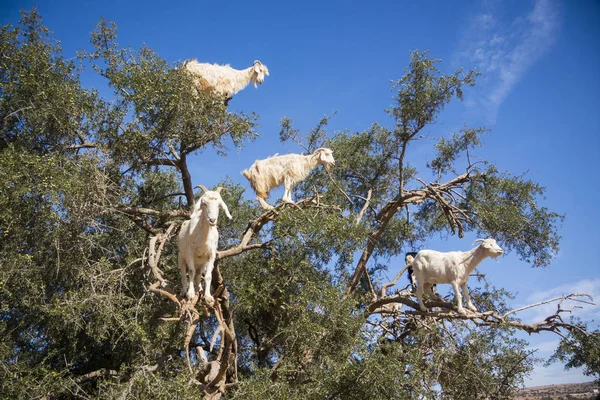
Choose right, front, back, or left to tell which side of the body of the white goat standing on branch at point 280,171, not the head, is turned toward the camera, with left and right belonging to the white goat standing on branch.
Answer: right

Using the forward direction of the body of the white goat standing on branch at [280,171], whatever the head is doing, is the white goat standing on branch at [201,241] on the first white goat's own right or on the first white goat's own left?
on the first white goat's own right

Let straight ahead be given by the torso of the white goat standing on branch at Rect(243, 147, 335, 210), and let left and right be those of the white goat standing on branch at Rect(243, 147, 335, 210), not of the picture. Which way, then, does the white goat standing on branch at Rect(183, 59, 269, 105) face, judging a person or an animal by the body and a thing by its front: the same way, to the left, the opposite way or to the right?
the same way

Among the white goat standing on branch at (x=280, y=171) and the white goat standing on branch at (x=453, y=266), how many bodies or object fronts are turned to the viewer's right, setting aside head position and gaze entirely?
2

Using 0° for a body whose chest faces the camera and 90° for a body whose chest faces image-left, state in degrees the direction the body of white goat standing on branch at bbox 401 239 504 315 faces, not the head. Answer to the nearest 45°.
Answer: approximately 270°

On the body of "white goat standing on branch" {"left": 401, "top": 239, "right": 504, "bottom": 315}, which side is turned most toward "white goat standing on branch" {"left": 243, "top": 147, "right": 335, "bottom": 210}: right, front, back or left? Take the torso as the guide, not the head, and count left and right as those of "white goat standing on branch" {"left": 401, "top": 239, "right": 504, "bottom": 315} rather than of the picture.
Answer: back

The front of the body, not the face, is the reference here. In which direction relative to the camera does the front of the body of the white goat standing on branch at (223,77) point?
to the viewer's right

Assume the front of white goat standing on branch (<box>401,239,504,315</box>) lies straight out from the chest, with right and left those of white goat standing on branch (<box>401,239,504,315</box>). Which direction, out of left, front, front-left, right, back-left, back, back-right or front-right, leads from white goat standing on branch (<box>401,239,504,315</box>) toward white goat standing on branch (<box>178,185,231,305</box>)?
back-right

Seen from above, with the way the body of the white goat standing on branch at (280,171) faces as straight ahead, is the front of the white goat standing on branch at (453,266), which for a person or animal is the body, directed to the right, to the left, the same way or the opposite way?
the same way
